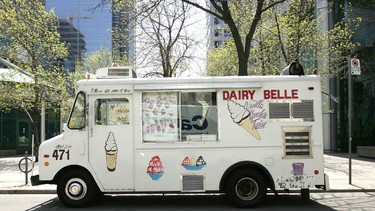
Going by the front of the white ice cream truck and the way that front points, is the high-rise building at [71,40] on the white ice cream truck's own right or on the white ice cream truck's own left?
on the white ice cream truck's own right

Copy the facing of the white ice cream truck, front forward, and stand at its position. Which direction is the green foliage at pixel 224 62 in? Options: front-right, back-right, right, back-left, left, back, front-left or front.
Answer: right

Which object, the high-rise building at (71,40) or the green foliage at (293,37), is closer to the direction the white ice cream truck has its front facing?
the high-rise building

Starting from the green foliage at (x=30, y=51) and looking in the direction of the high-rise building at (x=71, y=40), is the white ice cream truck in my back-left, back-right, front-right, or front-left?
back-right

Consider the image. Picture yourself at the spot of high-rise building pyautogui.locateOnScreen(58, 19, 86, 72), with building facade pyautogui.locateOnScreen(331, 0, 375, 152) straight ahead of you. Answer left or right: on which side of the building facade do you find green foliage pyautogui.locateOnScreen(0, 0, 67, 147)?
right

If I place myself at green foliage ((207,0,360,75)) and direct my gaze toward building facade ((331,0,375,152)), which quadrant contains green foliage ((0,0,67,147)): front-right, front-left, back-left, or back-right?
back-left

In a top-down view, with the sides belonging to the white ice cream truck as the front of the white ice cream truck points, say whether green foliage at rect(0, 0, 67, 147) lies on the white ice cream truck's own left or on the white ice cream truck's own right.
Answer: on the white ice cream truck's own right

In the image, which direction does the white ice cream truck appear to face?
to the viewer's left

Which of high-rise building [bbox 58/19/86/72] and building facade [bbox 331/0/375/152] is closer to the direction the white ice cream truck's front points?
the high-rise building

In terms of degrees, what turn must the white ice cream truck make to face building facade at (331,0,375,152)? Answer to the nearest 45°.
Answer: approximately 135° to its right

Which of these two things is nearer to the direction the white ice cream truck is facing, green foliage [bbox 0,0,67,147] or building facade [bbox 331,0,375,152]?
the green foliage

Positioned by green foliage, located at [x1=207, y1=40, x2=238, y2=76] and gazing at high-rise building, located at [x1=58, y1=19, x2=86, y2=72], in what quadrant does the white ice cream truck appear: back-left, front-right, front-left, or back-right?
back-left

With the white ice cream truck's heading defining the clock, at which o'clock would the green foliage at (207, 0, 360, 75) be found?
The green foliage is roughly at 4 o'clock from the white ice cream truck.
